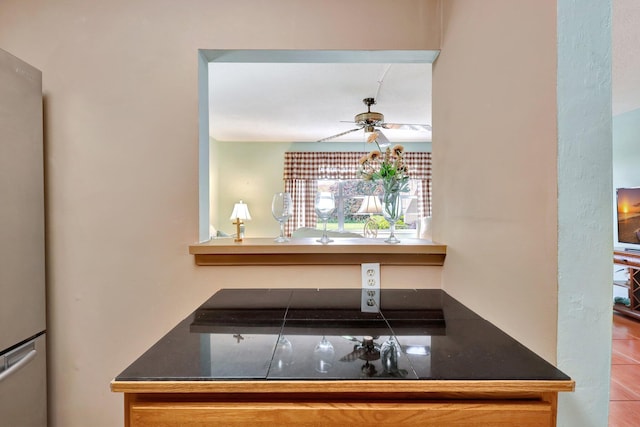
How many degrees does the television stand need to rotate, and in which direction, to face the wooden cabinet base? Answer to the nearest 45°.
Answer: approximately 45° to its left

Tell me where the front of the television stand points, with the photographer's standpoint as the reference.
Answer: facing the viewer and to the left of the viewer

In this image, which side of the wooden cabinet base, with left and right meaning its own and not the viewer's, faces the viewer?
front

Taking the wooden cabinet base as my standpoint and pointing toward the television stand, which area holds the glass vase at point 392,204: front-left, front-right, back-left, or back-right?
front-left

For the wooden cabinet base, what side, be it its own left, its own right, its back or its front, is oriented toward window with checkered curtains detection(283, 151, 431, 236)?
back

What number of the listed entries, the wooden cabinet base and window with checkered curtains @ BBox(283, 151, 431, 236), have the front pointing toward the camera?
2

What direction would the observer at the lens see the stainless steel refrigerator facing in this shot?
facing the viewer and to the right of the viewer

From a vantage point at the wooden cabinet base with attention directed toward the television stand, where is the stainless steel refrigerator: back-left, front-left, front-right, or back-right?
back-left

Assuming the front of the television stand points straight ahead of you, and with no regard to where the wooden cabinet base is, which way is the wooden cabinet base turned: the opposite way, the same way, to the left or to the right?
to the left

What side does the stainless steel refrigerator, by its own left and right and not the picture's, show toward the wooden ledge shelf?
front

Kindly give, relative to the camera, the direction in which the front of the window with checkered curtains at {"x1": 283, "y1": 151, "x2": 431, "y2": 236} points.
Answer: facing the viewer

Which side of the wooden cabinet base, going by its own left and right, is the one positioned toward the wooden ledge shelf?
back

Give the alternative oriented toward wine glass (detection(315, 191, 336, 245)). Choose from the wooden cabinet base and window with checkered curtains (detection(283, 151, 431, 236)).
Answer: the window with checkered curtains

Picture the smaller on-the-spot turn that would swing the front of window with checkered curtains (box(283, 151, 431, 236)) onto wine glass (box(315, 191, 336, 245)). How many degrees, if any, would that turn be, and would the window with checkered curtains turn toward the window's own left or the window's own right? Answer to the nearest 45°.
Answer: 0° — it already faces it
